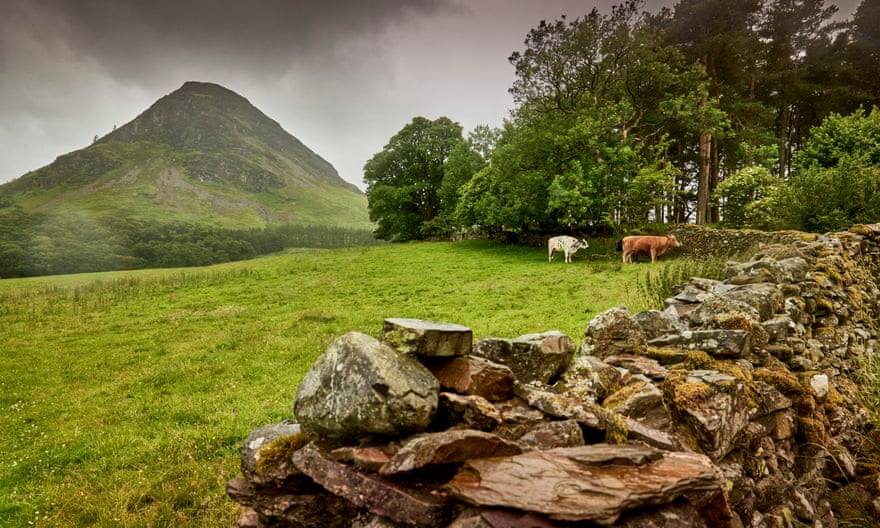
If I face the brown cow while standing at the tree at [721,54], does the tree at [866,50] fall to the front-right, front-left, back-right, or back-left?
back-left

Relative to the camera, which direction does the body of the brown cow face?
to the viewer's right

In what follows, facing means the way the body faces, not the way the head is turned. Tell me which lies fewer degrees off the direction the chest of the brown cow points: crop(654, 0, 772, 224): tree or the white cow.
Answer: the tree
